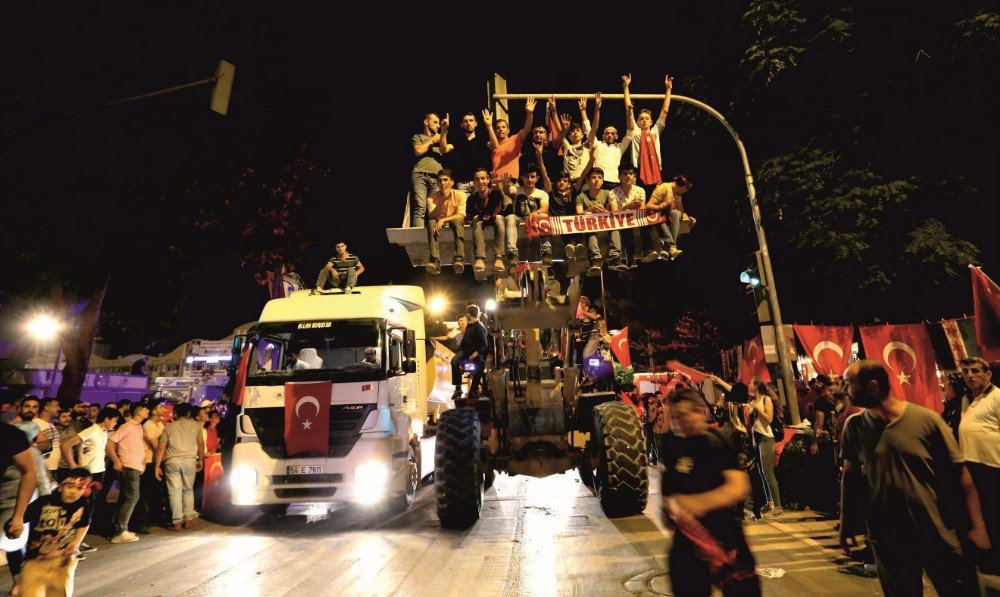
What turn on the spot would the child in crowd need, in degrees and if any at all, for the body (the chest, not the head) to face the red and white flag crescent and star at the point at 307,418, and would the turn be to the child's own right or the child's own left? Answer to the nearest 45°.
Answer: approximately 135° to the child's own left

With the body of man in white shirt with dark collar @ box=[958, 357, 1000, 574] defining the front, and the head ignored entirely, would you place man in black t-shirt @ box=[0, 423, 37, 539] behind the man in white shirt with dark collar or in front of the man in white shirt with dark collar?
in front

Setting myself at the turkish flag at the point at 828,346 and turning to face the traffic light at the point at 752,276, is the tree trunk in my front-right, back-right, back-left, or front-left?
front-right

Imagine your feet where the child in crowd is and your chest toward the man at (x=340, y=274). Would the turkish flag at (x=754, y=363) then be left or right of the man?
right

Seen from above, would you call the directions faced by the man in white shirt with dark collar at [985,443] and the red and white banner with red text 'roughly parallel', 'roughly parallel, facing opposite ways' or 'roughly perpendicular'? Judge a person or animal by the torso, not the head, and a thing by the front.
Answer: roughly perpendicular

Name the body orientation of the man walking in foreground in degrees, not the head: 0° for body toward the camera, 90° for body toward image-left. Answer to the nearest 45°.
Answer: approximately 45°

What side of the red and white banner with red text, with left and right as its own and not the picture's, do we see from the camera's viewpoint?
front

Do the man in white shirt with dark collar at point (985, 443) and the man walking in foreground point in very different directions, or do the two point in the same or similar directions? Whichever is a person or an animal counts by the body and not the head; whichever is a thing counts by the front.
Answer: same or similar directions

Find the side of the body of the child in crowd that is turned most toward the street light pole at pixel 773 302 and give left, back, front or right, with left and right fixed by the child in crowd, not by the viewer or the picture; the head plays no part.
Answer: left

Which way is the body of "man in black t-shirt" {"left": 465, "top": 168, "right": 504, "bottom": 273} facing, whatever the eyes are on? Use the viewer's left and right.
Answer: facing the viewer

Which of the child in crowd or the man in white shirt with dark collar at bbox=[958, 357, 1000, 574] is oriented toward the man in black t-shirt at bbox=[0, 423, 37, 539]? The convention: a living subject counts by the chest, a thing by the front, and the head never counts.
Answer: the man in white shirt with dark collar

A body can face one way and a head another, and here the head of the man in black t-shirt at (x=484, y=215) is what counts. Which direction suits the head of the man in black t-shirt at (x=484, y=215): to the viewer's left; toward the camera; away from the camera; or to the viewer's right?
toward the camera
